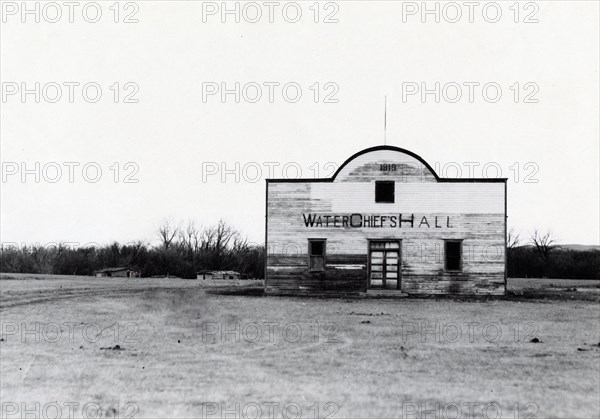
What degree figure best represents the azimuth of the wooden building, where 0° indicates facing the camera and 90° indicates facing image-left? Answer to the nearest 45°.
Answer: approximately 0°
